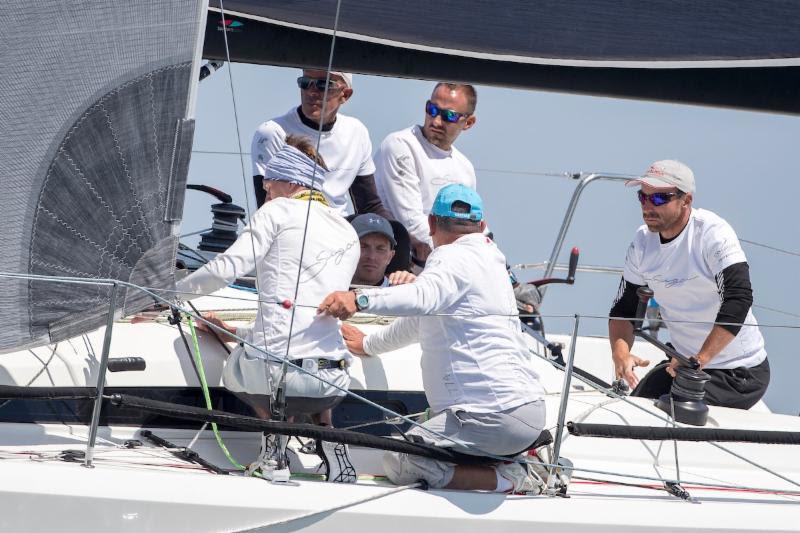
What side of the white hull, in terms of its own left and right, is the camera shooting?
left

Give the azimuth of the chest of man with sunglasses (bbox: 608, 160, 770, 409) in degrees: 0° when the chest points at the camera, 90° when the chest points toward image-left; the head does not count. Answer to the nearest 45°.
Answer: approximately 45°

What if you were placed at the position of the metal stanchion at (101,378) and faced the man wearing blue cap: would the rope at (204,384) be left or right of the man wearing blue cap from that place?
left

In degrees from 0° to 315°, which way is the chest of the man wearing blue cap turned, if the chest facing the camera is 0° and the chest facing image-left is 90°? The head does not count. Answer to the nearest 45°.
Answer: approximately 135°

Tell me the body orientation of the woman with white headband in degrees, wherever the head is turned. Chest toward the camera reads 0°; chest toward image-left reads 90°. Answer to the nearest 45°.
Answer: approximately 135°

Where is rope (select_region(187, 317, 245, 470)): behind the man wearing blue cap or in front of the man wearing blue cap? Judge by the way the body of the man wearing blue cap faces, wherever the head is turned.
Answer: in front

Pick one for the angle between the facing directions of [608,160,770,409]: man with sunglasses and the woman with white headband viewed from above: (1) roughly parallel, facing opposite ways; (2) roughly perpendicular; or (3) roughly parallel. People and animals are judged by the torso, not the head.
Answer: roughly perpendicular
